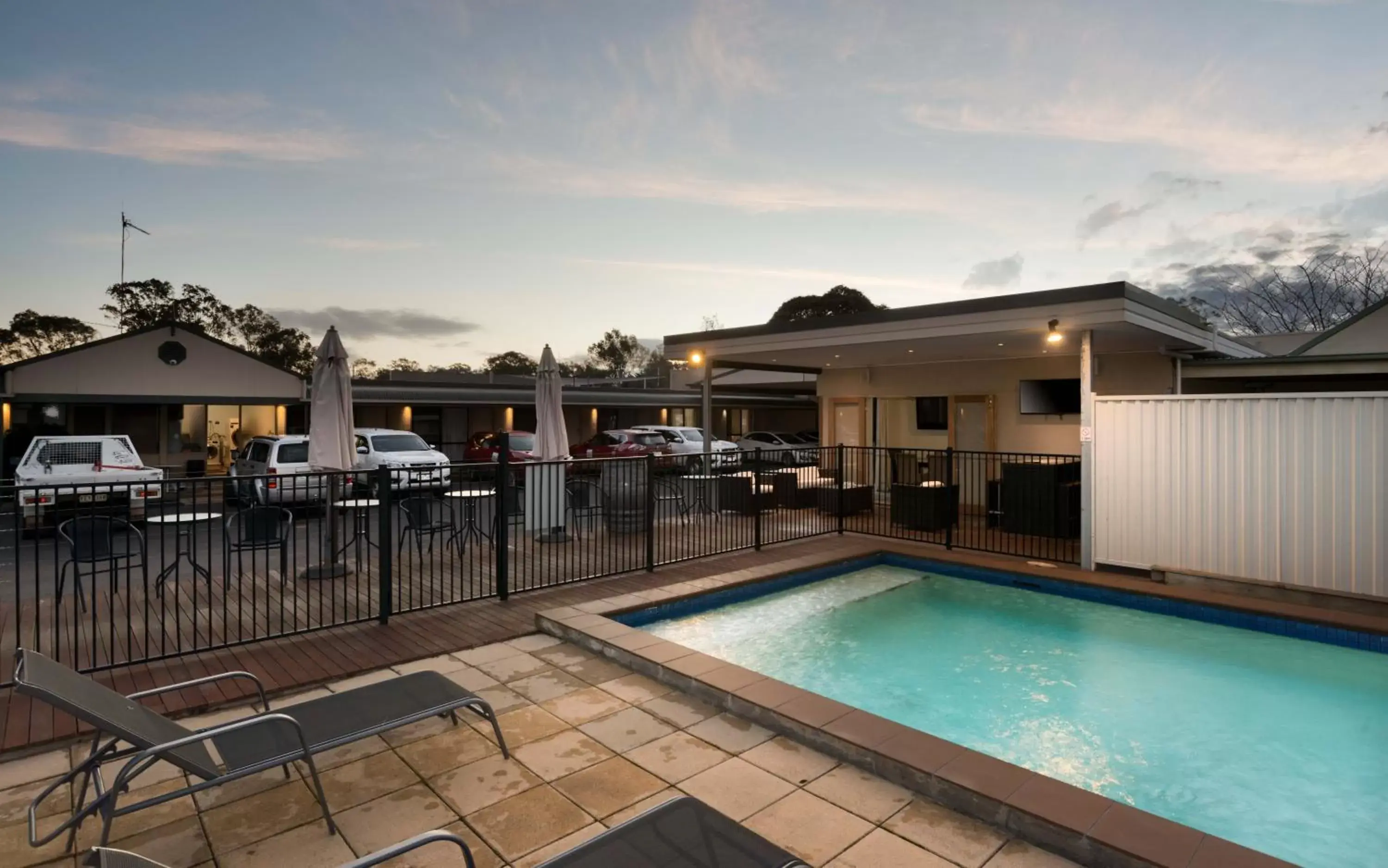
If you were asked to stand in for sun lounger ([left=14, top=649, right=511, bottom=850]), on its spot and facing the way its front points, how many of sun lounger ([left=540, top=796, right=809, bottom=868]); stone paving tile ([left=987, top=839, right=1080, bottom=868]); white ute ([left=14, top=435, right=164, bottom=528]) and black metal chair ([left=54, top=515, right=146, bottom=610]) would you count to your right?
2

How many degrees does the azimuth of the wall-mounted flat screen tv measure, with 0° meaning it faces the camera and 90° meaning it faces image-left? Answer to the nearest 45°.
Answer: approximately 0°

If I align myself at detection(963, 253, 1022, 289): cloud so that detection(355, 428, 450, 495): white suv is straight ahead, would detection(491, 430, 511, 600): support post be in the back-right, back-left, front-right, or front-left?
front-left

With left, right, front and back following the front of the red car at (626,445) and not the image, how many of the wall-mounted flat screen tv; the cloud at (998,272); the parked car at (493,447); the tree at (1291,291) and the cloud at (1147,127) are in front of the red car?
1

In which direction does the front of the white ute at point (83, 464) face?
away from the camera

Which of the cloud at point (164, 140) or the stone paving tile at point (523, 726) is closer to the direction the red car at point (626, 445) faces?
the cloud

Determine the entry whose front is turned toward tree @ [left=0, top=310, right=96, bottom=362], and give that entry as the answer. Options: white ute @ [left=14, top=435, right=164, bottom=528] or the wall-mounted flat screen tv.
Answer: the white ute

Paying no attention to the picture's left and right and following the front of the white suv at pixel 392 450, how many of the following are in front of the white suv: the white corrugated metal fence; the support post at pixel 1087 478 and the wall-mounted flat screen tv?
3

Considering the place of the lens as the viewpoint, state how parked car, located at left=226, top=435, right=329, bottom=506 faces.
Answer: facing away from the viewer and to the left of the viewer

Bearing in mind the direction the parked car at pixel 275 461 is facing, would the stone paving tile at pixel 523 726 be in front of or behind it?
behind

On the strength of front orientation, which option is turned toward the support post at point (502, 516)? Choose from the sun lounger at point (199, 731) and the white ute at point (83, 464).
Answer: the sun lounger

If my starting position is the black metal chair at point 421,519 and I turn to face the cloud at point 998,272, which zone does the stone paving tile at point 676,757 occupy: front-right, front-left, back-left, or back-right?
back-right

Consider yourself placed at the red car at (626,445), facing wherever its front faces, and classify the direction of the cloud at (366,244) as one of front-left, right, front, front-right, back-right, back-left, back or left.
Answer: front
